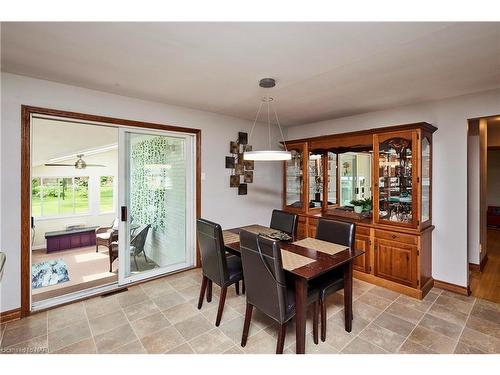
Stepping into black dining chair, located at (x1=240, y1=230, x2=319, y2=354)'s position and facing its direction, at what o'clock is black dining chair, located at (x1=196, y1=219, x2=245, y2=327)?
black dining chair, located at (x1=196, y1=219, x2=245, y2=327) is roughly at 9 o'clock from black dining chair, located at (x1=240, y1=230, x2=319, y2=354).

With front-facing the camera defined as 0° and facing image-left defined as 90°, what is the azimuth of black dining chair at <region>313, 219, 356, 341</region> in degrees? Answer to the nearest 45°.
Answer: approximately 45°

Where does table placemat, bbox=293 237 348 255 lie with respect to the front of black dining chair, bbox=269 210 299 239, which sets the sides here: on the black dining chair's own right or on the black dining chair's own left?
on the black dining chair's own left

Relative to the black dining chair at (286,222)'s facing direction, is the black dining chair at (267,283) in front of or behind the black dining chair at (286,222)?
in front

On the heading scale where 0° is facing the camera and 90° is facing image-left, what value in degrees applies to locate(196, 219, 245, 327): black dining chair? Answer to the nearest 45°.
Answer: approximately 225°

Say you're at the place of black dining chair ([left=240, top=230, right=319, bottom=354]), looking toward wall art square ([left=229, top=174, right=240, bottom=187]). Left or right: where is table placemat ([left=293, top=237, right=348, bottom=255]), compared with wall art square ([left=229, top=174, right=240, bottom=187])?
right

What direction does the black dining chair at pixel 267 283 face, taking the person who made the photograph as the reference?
facing away from the viewer and to the right of the viewer

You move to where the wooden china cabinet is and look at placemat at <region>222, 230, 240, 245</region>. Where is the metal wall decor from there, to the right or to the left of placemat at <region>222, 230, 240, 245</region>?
right

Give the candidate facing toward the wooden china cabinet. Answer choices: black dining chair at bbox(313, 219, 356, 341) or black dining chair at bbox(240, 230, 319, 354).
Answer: black dining chair at bbox(240, 230, 319, 354)

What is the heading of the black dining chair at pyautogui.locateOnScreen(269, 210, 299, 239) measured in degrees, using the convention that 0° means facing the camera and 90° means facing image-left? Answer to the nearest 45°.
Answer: approximately 45°

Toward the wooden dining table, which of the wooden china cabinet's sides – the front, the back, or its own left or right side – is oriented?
front

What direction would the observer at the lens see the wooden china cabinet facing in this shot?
facing the viewer and to the left of the viewer

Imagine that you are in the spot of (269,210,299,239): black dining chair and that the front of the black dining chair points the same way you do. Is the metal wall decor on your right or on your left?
on your right

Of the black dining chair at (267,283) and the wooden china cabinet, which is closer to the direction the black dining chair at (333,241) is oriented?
the black dining chair
